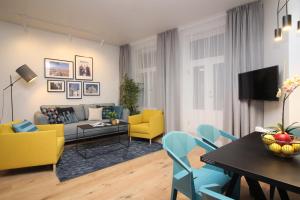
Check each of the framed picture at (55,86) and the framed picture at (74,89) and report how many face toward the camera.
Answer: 2

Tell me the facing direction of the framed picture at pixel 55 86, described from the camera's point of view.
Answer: facing the viewer

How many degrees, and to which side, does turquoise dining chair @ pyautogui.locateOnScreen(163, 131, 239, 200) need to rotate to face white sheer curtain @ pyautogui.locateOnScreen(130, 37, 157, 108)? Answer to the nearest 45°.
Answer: approximately 180°

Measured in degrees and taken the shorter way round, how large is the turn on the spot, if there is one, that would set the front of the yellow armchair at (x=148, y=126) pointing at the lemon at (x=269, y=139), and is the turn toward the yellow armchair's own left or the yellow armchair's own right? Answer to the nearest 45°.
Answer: approximately 45° to the yellow armchair's own left

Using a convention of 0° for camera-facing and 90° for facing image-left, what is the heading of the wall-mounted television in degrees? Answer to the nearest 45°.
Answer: approximately 45°

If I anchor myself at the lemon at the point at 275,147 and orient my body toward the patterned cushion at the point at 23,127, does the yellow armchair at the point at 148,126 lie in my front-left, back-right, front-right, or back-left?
front-right

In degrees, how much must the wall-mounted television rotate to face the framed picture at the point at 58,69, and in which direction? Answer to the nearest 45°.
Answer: approximately 45° to its right

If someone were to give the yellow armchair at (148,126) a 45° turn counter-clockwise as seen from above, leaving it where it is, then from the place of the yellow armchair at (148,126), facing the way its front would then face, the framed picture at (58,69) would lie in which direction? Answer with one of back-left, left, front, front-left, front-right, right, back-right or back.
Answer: right

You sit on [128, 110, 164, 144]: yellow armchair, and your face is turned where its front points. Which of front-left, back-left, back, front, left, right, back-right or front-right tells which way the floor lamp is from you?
front-right

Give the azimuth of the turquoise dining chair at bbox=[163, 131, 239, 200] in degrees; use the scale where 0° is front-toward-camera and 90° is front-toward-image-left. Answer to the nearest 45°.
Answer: approximately 315°

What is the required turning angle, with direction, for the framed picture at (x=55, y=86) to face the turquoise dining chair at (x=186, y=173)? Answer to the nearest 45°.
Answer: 0° — it already faces it

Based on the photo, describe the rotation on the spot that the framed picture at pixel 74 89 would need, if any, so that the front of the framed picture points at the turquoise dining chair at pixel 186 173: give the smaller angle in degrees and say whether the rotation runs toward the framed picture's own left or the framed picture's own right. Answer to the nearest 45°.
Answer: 0° — it already faces it

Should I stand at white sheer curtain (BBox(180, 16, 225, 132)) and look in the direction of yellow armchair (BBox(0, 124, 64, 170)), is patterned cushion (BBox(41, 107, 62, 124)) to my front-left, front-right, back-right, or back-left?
front-right

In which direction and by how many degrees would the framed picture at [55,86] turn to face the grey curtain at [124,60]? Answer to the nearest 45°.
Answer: approximately 90° to its left

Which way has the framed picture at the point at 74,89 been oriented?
toward the camera

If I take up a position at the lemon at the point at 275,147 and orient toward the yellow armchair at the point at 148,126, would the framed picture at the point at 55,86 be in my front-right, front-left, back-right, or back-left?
front-left
